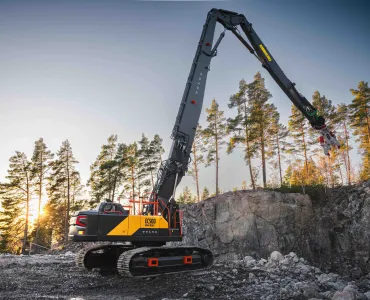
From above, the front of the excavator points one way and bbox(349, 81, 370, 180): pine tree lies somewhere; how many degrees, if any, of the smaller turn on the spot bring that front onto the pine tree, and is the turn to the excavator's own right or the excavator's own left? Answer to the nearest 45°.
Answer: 0° — it already faces it

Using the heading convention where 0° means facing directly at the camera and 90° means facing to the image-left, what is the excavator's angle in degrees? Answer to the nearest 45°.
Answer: approximately 225°

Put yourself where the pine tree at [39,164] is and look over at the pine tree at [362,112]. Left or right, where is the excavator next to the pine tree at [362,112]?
right
